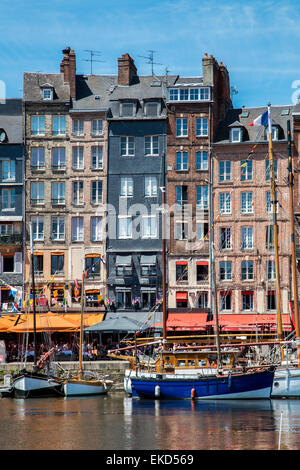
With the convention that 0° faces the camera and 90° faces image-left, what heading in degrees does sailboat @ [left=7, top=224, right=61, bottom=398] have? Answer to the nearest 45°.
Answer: approximately 45°
